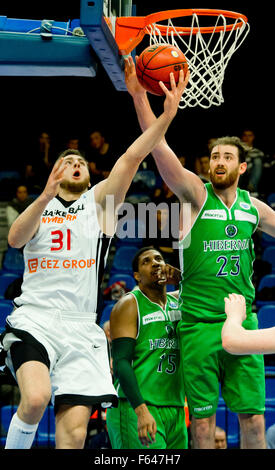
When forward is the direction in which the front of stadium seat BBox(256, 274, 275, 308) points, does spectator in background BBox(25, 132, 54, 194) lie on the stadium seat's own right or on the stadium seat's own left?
on the stadium seat's own right

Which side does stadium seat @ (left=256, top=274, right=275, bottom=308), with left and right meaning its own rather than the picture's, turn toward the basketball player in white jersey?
front

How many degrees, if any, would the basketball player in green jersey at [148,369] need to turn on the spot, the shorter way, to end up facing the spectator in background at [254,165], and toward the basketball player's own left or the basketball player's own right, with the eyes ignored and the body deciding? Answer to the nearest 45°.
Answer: approximately 135° to the basketball player's own left

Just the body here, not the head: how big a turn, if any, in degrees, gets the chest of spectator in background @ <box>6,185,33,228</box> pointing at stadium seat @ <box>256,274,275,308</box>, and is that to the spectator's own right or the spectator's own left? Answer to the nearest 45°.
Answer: approximately 45° to the spectator's own left

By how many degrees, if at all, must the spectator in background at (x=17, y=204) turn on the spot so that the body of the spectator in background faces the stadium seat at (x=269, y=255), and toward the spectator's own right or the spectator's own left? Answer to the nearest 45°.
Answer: approximately 45° to the spectator's own left

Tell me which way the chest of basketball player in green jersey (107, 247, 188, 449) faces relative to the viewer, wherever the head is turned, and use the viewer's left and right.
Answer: facing the viewer and to the right of the viewer

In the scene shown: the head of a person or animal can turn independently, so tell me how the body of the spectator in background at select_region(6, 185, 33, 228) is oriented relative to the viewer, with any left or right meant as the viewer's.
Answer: facing the viewer

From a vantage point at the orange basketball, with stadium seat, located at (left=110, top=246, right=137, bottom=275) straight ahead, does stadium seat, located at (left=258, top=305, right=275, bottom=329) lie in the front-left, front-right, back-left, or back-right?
front-right

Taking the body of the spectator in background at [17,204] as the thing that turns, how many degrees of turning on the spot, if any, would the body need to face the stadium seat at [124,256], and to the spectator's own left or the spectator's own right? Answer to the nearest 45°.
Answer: approximately 45° to the spectator's own left

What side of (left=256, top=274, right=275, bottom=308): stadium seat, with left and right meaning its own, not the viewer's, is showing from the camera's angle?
front

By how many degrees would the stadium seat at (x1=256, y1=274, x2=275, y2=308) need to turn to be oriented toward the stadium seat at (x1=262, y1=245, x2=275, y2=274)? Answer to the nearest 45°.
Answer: approximately 180°

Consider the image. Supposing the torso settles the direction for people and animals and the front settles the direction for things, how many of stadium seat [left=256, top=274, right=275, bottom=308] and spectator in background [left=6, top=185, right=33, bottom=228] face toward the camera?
2
